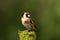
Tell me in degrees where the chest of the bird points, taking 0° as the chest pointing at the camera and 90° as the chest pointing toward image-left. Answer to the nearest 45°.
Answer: approximately 45°
